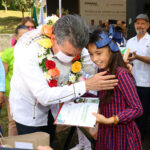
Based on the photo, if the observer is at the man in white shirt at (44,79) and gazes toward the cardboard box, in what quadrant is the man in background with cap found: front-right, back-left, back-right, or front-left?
back-left

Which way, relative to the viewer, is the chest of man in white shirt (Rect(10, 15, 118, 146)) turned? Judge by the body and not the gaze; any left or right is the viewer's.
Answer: facing the viewer and to the right of the viewer

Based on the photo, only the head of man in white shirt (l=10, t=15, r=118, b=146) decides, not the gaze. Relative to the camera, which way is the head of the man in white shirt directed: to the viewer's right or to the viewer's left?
to the viewer's right

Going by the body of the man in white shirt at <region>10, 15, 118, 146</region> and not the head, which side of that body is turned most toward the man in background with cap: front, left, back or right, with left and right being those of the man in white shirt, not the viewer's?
left
